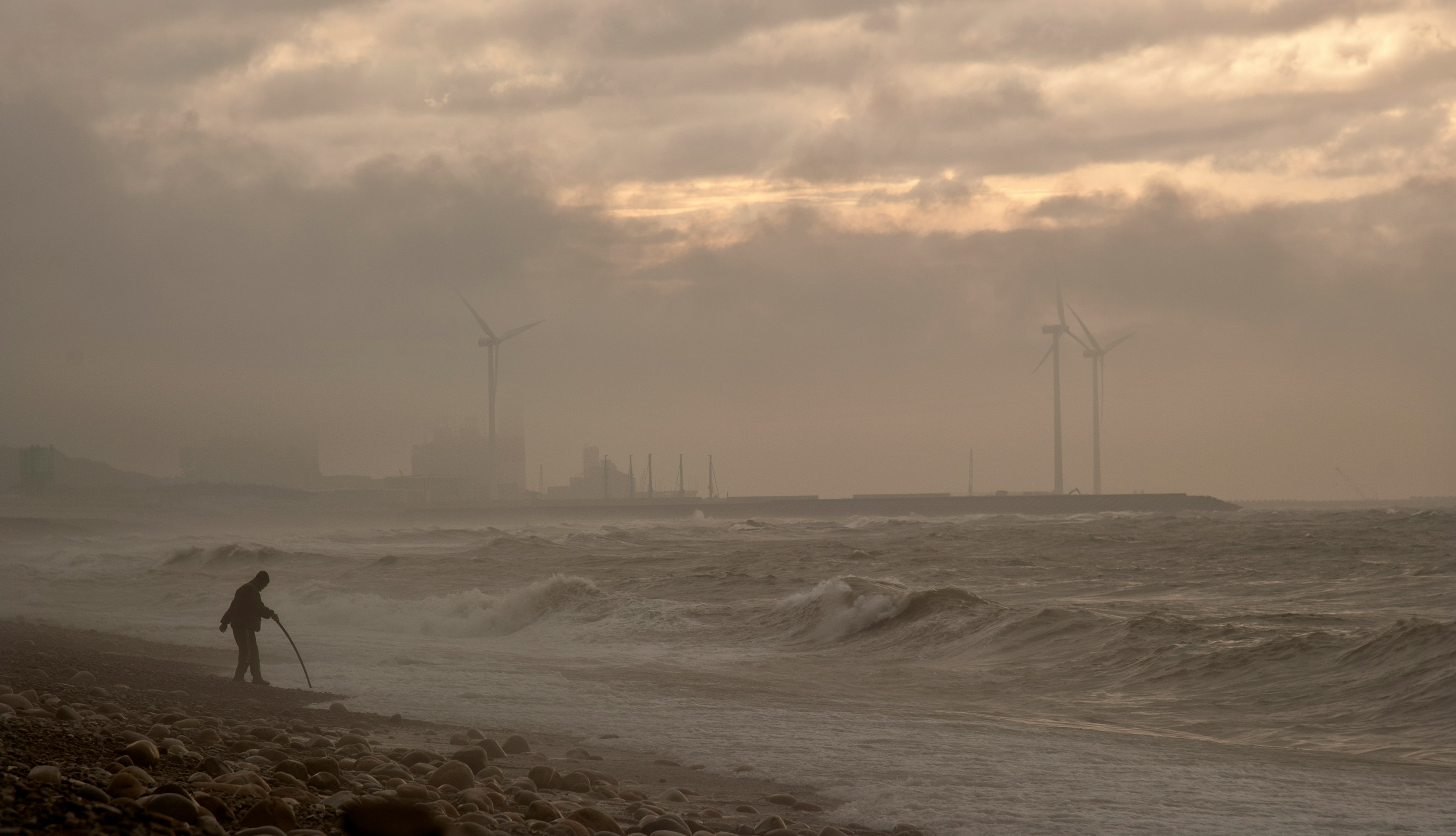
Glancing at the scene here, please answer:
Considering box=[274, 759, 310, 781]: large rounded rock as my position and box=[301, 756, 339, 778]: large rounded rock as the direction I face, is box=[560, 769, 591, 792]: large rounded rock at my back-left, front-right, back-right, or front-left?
front-right

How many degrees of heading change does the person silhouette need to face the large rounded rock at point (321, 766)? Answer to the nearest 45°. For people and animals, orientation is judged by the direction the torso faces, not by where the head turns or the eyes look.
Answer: approximately 90° to its right

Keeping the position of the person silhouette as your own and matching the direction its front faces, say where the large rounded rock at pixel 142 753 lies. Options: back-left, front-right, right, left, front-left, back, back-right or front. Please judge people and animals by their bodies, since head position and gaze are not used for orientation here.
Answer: right

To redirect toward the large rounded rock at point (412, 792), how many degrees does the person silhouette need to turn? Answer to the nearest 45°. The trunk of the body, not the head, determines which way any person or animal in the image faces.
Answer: approximately 90° to its right

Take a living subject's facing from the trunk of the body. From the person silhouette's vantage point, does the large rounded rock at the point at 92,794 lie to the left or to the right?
on its right

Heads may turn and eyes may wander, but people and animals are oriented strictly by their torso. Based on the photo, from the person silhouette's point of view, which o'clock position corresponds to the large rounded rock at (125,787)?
The large rounded rock is roughly at 3 o'clock from the person silhouette.

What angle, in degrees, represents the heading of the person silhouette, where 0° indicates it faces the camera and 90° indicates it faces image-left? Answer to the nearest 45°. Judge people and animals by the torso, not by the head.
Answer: approximately 270°

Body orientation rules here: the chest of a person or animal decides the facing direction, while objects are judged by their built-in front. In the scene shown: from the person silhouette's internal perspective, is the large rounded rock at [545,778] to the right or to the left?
on its right

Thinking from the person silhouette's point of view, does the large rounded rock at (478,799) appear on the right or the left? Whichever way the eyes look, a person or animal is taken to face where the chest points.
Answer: on its right

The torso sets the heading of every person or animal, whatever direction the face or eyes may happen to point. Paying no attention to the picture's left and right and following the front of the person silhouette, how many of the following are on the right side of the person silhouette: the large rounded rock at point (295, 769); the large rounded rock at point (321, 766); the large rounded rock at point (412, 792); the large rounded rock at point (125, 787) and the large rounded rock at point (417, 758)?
5

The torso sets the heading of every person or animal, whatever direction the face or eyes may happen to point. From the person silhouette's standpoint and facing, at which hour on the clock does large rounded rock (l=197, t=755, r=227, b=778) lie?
The large rounded rock is roughly at 3 o'clock from the person silhouette.
